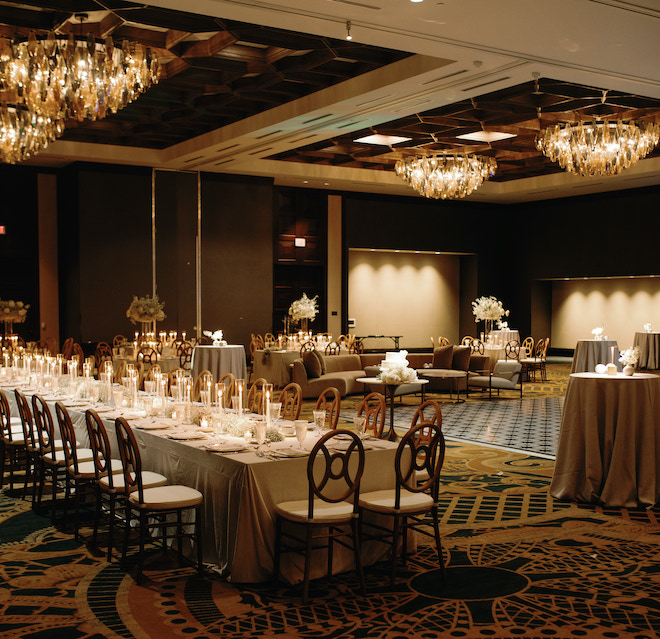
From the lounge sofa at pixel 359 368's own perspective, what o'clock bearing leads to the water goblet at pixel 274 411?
The water goblet is roughly at 12 o'clock from the lounge sofa.

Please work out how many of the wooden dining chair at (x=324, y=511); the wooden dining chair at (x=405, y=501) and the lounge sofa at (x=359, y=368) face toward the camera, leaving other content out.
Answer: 1

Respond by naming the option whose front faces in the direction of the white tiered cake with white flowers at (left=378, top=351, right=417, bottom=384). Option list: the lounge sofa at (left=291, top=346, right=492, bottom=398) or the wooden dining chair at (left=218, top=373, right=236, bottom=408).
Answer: the lounge sofa

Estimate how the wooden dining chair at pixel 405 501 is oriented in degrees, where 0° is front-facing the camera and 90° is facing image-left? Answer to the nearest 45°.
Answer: approximately 135°

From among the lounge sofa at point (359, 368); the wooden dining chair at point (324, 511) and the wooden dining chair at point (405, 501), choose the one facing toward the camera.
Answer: the lounge sofa

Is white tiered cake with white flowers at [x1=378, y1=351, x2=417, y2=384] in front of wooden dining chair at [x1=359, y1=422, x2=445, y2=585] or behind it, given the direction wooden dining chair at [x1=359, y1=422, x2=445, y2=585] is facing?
in front

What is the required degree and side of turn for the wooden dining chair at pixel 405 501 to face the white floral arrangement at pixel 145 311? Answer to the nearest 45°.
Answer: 0° — it already faces it

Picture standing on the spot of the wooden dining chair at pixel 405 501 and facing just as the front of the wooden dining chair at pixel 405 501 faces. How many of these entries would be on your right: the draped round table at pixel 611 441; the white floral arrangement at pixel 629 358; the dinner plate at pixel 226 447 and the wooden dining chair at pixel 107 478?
2

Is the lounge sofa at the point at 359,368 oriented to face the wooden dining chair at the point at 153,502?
yes

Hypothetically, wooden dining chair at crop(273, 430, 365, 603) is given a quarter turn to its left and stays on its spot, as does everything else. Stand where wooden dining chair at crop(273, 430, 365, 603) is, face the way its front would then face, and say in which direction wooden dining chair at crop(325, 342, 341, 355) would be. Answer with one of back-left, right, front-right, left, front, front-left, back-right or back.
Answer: back-right

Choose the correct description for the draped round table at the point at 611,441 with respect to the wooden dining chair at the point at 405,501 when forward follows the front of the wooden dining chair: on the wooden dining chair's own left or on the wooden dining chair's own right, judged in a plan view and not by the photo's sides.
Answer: on the wooden dining chair's own right

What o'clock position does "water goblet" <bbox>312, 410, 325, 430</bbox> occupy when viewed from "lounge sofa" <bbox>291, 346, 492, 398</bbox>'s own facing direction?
The water goblet is roughly at 12 o'clock from the lounge sofa.

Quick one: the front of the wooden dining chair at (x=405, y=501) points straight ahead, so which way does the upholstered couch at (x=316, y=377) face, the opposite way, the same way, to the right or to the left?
the opposite way
